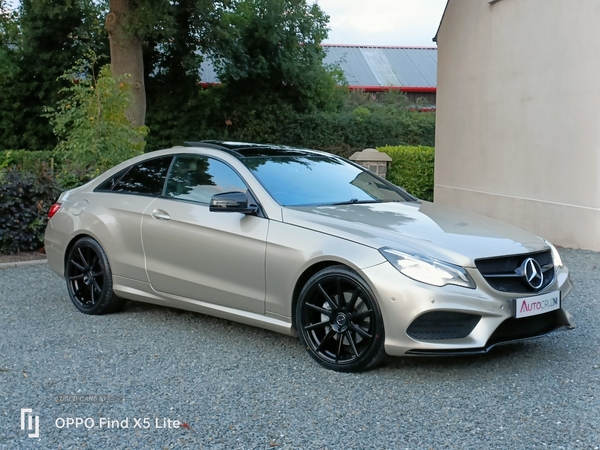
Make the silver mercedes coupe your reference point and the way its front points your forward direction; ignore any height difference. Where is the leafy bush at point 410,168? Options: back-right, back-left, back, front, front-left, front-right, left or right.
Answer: back-left

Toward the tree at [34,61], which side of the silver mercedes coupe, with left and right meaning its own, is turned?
back

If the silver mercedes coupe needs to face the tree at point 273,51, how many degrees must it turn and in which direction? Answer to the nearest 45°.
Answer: approximately 135° to its left

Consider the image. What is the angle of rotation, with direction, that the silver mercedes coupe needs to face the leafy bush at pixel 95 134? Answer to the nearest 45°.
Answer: approximately 180°

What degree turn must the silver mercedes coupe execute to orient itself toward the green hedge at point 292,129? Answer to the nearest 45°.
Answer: approximately 135° to its left

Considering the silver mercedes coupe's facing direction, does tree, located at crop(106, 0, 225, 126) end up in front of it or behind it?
behind

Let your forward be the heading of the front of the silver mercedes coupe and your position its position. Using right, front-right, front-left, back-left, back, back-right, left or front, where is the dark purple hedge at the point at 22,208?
back

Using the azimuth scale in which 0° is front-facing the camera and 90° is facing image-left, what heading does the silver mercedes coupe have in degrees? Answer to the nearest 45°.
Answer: approximately 315°
